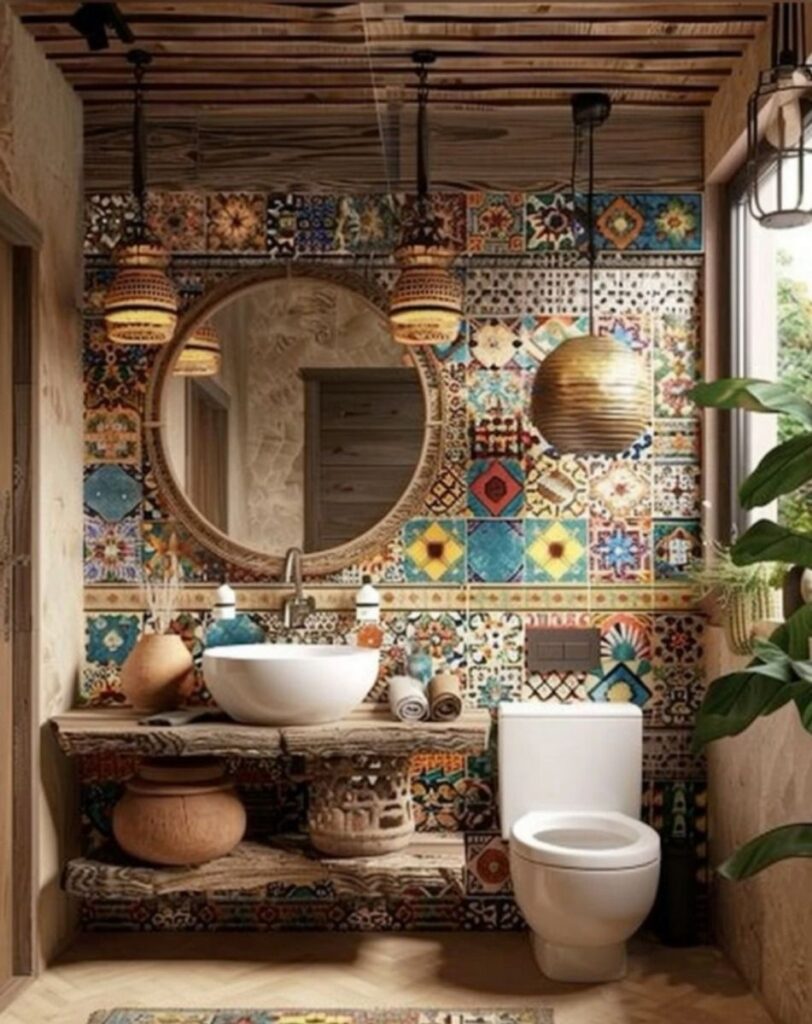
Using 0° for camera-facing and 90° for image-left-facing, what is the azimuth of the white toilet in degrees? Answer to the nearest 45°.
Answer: approximately 0°

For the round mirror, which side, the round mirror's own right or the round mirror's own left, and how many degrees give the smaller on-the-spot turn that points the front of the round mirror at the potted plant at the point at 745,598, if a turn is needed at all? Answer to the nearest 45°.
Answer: approximately 45° to the round mirror's own left

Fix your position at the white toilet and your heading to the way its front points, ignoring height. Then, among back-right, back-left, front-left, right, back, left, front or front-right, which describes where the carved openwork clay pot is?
right

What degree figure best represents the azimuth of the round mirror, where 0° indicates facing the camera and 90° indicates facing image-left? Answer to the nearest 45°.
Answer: approximately 0°

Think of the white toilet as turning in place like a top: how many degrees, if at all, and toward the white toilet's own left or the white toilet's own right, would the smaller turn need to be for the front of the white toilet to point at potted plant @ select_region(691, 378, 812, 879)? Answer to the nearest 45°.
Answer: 0° — it already faces it

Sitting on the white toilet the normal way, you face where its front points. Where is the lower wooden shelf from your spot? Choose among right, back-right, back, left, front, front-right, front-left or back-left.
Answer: right

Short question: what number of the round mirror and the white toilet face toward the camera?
2

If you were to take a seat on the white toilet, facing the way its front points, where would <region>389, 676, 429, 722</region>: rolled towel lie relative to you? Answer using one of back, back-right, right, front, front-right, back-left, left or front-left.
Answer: right
